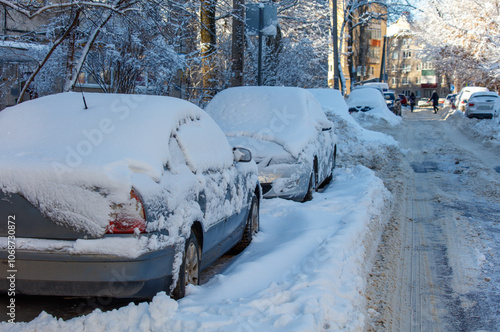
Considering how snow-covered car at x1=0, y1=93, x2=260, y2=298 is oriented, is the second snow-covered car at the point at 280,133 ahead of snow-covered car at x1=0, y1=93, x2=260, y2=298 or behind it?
ahead

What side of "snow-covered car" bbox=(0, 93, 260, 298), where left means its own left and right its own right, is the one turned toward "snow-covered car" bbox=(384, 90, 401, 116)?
front

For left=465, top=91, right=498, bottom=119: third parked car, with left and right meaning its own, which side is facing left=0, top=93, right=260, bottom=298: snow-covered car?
back

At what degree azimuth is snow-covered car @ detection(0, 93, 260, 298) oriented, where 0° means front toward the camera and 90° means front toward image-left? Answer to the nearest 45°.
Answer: approximately 225°

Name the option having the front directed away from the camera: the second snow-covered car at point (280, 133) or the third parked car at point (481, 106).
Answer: the third parked car

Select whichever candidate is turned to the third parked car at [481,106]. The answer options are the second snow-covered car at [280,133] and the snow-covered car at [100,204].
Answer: the snow-covered car

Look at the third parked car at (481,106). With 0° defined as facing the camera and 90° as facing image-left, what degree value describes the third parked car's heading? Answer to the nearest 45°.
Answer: approximately 180°

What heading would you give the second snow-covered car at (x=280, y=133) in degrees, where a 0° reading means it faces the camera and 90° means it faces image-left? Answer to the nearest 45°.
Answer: approximately 45°

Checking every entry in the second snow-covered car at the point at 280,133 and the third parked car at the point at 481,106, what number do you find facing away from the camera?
1

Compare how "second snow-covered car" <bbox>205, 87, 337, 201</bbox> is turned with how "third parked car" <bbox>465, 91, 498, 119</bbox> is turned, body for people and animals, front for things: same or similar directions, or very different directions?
very different directions
